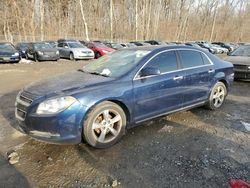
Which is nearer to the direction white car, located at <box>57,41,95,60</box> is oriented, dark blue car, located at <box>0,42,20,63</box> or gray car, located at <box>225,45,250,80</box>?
the gray car

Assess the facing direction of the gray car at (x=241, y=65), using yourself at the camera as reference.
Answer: facing the viewer and to the left of the viewer

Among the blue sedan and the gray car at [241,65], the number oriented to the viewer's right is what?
0

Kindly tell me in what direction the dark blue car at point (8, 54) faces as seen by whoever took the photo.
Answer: facing the viewer and to the right of the viewer

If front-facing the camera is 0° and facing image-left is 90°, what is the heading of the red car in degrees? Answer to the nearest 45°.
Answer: approximately 315°

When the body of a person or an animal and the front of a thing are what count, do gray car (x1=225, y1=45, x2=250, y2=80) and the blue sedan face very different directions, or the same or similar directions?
same or similar directions

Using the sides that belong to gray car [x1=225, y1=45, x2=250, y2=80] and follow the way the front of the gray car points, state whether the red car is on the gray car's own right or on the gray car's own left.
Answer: on the gray car's own right
